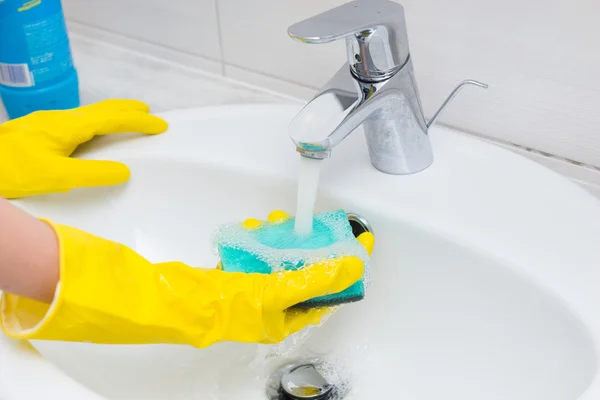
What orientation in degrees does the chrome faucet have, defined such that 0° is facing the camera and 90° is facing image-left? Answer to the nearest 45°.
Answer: approximately 45°
